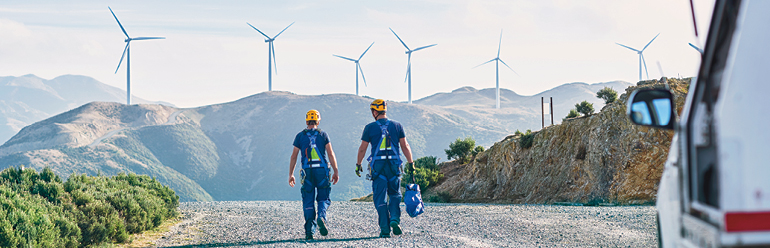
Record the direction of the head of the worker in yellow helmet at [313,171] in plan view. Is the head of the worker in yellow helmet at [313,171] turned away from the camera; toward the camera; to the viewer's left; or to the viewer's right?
away from the camera

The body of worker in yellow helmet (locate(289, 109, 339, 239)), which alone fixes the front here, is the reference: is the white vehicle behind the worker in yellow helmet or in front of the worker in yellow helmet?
behind

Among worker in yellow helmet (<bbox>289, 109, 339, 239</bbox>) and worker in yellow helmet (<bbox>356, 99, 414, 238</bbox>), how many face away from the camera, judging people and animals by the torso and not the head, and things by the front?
2

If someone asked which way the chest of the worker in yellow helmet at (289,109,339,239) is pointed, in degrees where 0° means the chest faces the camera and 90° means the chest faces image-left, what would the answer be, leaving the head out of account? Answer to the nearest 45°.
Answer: approximately 180°

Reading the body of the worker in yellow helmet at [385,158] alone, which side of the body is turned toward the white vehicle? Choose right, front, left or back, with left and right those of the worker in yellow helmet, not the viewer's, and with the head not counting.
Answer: back

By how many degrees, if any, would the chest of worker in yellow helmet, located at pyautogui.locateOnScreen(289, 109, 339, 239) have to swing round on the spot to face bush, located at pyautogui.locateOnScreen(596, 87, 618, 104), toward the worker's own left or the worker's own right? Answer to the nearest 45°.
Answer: approximately 45° to the worker's own right

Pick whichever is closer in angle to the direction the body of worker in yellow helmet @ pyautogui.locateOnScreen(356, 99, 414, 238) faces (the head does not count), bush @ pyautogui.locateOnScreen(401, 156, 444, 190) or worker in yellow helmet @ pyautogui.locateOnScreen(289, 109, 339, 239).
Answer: the bush

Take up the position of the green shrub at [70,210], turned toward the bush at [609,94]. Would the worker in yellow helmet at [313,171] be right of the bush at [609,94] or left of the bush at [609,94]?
right

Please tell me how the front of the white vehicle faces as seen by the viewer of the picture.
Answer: facing away from the viewer and to the left of the viewer

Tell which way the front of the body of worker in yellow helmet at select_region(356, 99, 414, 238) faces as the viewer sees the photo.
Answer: away from the camera
